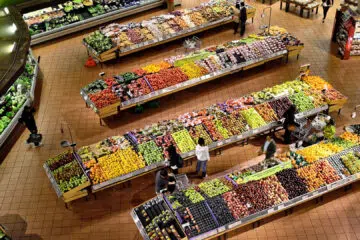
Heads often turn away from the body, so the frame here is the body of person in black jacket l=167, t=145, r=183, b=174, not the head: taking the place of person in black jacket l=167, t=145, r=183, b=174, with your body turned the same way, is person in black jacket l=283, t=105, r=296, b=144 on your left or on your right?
on your right

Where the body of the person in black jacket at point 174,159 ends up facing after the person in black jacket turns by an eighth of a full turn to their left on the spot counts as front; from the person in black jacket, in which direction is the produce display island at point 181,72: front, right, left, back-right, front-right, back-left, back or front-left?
right

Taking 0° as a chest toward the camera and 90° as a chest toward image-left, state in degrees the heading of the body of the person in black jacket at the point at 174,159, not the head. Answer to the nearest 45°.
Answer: approximately 135°

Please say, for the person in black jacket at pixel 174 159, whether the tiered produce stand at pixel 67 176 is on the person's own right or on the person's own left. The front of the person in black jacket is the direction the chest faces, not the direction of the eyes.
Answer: on the person's own left

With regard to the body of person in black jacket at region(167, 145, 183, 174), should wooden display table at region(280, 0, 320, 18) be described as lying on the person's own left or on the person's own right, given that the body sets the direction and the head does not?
on the person's own right

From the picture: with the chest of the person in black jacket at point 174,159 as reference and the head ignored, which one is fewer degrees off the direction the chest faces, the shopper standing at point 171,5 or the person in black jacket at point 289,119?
the shopper standing

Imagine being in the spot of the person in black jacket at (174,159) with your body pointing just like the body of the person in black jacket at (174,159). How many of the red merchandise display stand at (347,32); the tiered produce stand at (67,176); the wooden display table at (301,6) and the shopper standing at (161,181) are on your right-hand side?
2

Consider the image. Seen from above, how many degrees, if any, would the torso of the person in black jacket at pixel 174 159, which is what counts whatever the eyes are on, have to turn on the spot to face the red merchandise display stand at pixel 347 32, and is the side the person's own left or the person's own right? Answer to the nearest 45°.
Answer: approximately 90° to the person's own right

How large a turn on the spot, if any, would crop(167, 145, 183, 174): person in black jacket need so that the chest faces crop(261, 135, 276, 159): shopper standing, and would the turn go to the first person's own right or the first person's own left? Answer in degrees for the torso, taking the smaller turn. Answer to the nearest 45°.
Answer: approximately 135° to the first person's own right

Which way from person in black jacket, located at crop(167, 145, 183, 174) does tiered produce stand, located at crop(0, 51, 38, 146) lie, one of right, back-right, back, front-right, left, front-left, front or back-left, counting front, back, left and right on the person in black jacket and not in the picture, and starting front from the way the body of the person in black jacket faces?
front
